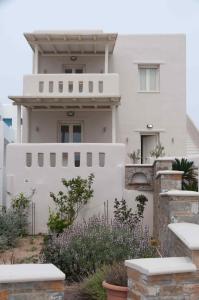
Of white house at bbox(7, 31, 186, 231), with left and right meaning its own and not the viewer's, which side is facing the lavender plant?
front

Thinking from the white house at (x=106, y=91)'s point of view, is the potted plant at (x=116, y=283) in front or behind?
in front

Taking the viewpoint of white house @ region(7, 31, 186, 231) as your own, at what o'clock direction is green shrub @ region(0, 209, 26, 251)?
The green shrub is roughly at 1 o'clock from the white house.

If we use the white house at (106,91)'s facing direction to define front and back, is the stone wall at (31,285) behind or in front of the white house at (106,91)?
in front

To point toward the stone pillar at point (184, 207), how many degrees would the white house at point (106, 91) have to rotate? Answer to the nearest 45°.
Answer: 0° — it already faces it

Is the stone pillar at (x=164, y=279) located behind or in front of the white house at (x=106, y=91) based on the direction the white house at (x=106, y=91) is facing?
in front

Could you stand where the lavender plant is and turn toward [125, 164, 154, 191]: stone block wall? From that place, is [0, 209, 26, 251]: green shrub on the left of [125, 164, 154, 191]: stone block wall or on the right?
left

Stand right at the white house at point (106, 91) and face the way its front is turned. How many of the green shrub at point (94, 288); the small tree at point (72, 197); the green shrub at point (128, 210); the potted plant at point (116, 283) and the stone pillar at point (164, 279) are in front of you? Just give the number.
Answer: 5

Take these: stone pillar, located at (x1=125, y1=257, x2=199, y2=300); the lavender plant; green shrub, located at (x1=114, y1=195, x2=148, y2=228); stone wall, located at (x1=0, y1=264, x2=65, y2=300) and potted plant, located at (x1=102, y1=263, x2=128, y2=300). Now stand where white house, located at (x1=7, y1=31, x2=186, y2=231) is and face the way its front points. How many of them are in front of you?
5

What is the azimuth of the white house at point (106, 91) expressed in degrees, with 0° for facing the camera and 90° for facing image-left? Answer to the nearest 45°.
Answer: approximately 0°

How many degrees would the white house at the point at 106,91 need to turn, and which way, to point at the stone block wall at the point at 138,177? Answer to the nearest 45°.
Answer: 0° — it already faces it

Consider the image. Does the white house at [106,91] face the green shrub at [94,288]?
yes
